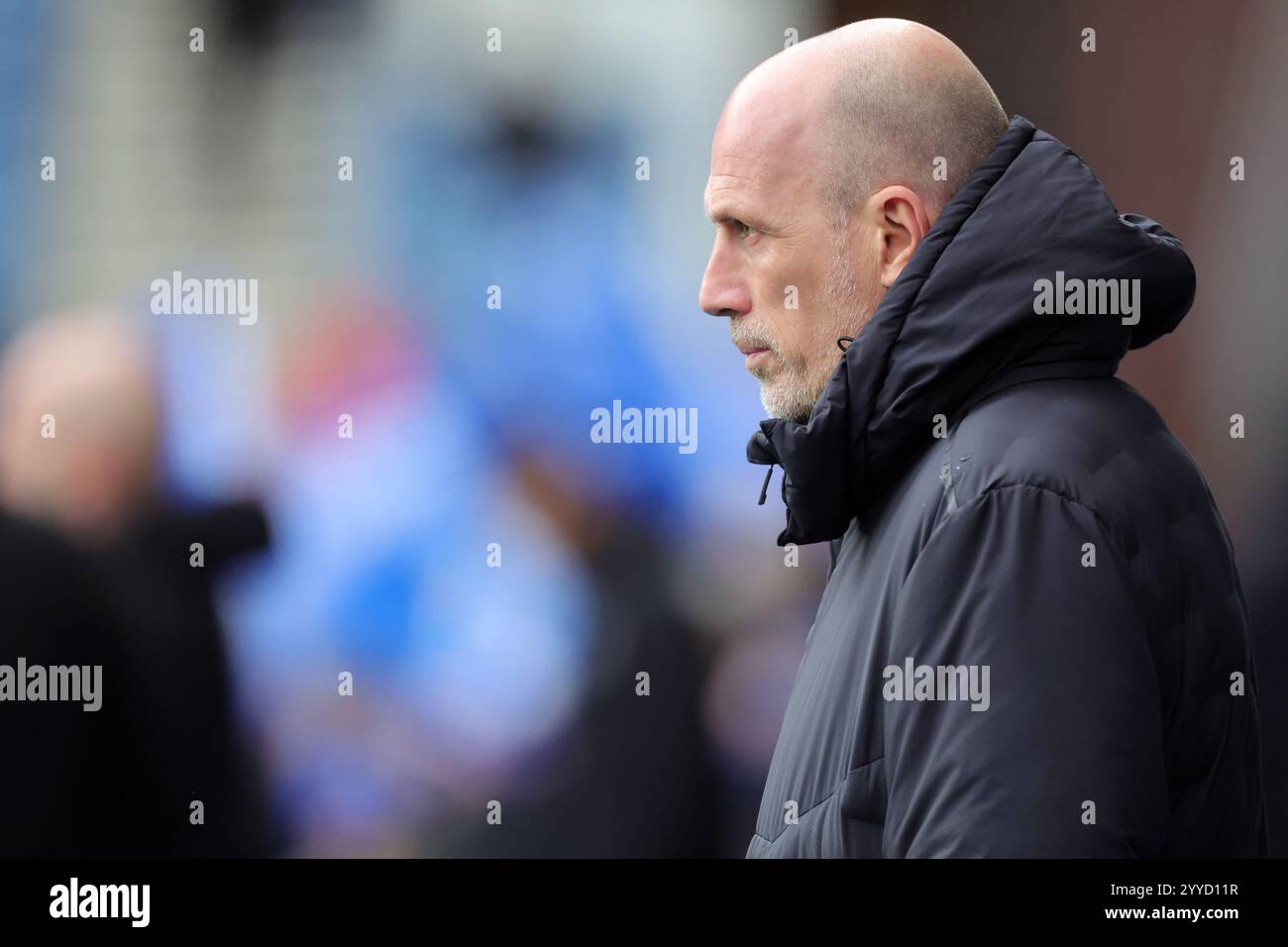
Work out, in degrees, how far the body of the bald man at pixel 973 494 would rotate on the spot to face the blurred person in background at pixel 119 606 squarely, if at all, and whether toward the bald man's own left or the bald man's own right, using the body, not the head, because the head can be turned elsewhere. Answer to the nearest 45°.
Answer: approximately 45° to the bald man's own right

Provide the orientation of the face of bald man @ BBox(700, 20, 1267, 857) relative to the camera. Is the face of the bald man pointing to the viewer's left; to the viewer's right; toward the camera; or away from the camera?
to the viewer's left

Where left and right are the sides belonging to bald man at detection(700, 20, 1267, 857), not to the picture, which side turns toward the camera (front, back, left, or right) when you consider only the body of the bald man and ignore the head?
left
